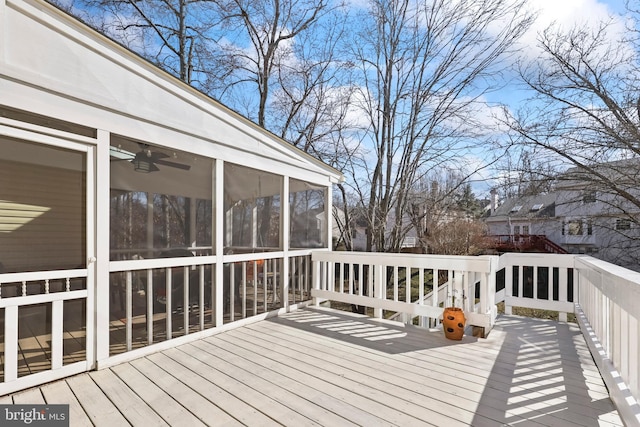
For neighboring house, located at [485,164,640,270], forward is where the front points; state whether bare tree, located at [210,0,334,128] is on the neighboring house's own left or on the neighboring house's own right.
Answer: on the neighboring house's own left

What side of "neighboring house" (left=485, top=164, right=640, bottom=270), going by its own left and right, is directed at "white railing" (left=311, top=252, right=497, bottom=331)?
back

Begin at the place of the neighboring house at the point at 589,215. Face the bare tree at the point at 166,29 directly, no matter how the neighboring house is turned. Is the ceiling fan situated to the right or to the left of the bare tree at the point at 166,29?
left

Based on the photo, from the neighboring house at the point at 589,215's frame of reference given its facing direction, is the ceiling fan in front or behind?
behind

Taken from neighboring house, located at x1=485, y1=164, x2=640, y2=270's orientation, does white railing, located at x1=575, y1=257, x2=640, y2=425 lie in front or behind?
behind
